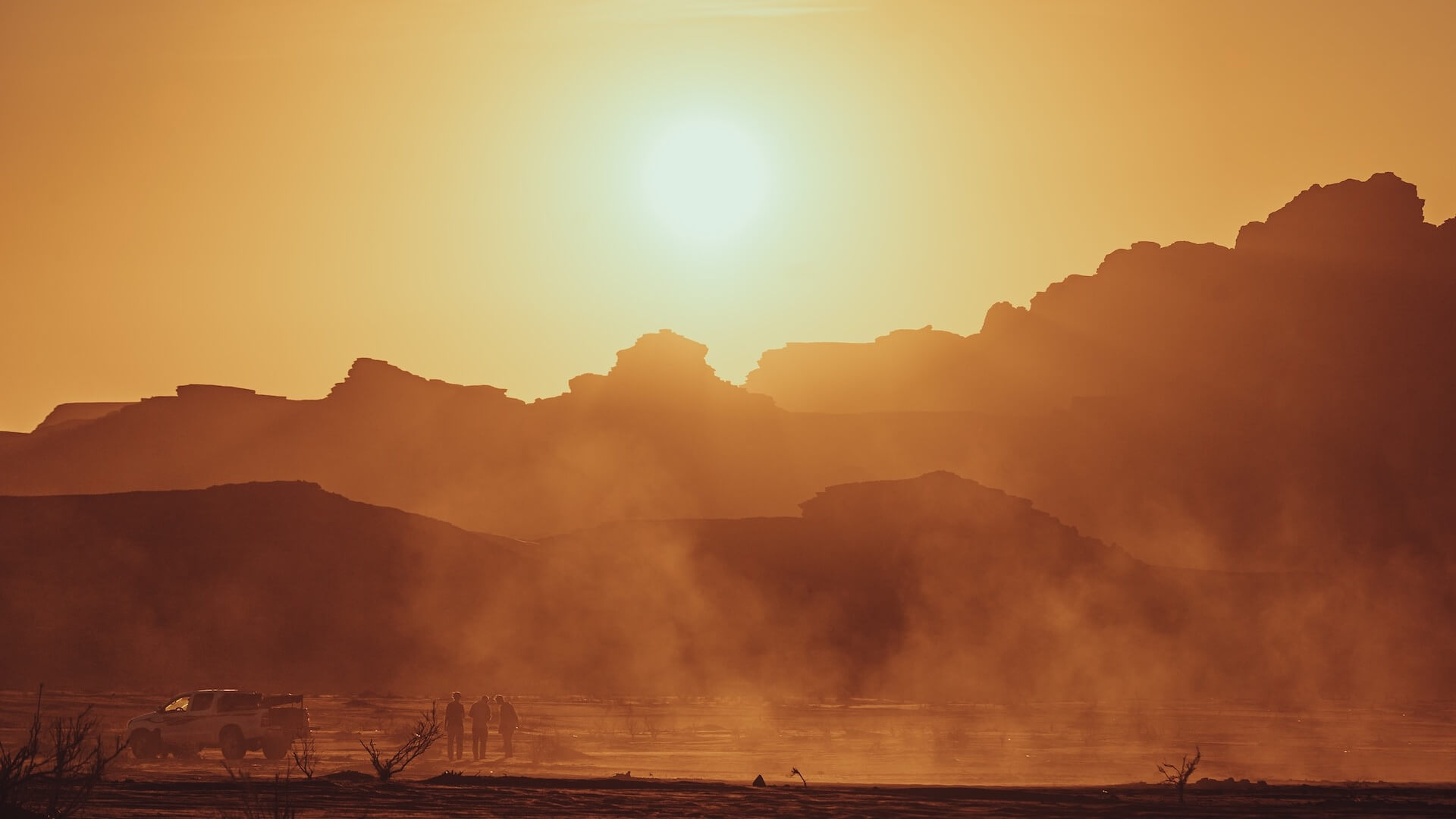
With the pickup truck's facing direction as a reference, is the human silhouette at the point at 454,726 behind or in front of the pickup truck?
behind

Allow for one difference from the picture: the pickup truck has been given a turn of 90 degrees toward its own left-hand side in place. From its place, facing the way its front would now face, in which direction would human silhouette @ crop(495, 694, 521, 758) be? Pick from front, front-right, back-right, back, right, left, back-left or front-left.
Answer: back-left

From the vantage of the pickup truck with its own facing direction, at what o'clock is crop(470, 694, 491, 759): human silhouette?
The human silhouette is roughly at 5 o'clock from the pickup truck.

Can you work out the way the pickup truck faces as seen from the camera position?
facing away from the viewer and to the left of the viewer
